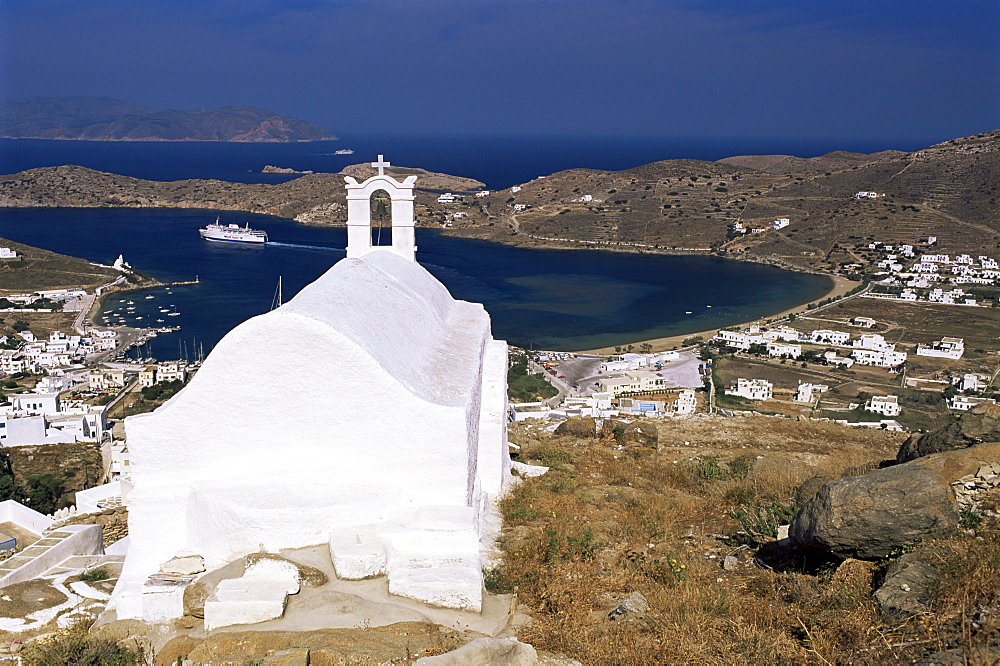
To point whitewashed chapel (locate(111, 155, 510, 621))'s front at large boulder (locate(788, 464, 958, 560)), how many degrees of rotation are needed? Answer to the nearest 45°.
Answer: approximately 135° to its right

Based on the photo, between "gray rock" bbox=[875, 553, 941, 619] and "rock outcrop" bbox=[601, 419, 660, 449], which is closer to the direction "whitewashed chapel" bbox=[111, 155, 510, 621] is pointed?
the rock outcrop

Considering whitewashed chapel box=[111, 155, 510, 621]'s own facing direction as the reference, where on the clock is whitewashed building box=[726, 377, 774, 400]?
The whitewashed building is roughly at 1 o'clock from the whitewashed chapel.

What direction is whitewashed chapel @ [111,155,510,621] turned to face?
away from the camera

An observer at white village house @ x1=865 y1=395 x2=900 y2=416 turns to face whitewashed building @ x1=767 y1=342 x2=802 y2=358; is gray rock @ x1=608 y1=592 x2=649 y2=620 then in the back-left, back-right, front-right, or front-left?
back-left

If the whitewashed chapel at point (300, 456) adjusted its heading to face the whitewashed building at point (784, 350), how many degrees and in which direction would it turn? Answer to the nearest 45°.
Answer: approximately 45° to its right

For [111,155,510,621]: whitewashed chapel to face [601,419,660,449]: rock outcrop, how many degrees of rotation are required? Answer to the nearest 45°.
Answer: approximately 45° to its right

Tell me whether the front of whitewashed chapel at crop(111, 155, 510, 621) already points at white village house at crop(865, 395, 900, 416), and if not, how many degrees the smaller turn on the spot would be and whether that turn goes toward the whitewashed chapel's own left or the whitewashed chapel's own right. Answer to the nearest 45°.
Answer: approximately 45° to the whitewashed chapel's own right

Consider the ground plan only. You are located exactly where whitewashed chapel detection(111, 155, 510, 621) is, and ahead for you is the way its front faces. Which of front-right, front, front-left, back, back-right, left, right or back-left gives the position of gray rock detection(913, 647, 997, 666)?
back-right
